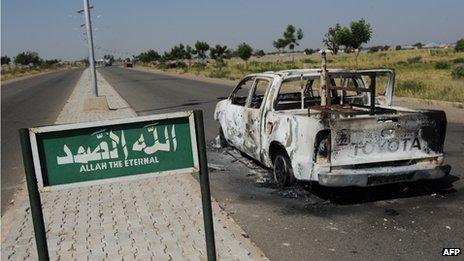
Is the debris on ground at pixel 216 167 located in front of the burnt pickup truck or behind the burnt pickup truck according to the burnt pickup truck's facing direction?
in front

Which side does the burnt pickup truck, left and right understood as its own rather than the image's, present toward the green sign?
left

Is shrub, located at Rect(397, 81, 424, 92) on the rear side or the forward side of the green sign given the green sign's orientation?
on the rear side

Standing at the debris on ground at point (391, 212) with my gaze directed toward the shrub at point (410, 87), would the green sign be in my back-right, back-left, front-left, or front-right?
back-left

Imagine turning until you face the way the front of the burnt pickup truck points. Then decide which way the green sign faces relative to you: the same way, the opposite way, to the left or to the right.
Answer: the opposite way

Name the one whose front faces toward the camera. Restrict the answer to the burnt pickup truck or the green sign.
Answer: the green sign

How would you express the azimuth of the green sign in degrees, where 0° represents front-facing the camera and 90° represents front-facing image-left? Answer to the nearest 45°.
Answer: approximately 0°

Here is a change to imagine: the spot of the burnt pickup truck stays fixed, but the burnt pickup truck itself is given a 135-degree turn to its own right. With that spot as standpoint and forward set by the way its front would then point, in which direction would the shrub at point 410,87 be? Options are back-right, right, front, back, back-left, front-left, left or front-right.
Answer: left

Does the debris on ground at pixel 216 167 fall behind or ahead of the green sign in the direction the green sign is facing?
behind

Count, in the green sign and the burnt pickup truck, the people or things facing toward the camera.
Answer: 1
